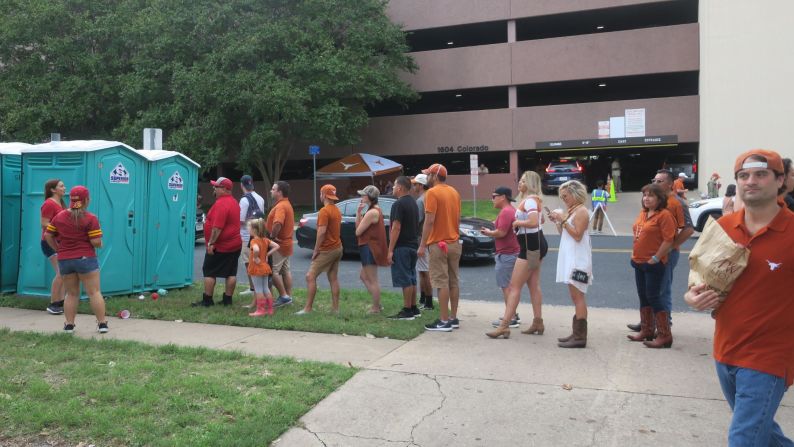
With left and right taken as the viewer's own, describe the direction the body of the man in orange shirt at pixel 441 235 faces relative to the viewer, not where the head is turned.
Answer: facing away from the viewer and to the left of the viewer

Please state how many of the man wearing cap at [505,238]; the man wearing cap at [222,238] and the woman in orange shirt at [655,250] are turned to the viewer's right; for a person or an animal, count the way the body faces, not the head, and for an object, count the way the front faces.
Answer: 0

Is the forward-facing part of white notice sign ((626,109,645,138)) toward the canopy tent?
no

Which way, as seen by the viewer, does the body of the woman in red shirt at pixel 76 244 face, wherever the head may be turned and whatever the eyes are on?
away from the camera

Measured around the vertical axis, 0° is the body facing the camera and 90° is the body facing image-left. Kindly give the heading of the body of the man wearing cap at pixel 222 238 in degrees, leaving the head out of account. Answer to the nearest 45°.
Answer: approximately 90°

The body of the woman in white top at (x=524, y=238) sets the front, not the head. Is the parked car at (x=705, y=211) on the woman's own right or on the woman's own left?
on the woman's own right

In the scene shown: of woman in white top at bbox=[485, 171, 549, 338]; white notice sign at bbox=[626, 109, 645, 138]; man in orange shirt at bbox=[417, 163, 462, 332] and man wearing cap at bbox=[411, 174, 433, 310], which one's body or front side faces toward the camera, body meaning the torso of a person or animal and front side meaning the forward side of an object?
the white notice sign

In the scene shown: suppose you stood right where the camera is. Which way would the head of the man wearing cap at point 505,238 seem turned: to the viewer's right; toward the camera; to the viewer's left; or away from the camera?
to the viewer's left

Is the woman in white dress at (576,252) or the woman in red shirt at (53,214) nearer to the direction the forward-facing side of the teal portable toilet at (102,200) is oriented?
the woman in white dress

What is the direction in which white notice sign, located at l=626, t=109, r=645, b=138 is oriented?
toward the camera
